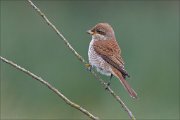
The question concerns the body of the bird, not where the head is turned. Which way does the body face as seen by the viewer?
to the viewer's left
